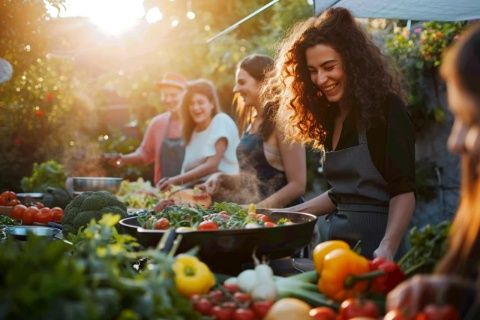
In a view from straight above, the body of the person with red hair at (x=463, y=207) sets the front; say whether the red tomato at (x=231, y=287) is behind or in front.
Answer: in front

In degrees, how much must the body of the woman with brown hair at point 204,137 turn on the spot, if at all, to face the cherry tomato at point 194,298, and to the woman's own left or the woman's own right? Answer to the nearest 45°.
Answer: approximately 45° to the woman's own left

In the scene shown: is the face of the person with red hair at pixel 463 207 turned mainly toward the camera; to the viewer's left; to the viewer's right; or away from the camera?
to the viewer's left

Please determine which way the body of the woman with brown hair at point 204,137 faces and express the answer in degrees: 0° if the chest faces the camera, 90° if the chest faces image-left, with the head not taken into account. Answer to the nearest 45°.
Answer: approximately 45°

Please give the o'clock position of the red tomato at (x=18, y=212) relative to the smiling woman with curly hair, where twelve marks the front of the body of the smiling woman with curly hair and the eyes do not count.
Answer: The red tomato is roughly at 2 o'clock from the smiling woman with curly hair.

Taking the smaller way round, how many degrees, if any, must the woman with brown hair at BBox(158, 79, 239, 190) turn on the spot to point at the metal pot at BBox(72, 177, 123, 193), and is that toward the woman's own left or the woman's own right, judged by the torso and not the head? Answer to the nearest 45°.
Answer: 0° — they already face it

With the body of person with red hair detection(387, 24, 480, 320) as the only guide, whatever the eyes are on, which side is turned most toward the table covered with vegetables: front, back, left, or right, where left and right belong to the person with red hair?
front

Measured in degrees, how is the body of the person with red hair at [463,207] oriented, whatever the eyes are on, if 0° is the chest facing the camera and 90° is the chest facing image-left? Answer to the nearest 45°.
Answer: approximately 90°

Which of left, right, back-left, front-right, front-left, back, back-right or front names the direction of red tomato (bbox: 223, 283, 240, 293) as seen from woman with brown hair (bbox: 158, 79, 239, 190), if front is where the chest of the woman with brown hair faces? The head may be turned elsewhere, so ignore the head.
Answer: front-left

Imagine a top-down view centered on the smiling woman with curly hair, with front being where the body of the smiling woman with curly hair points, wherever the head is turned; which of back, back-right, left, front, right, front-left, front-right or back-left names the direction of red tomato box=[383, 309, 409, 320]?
front-left
